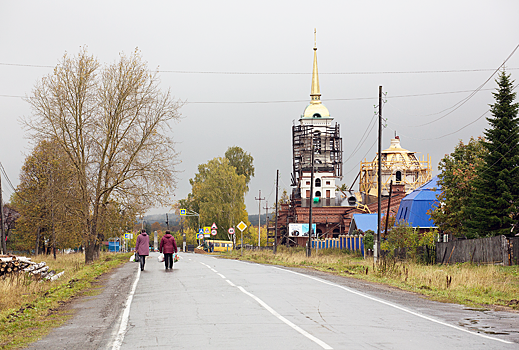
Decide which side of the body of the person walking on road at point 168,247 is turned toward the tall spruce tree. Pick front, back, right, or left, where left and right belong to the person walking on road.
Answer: right

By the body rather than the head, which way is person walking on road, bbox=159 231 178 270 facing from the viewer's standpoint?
away from the camera

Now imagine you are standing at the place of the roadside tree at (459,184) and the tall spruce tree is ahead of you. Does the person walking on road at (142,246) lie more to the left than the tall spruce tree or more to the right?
right

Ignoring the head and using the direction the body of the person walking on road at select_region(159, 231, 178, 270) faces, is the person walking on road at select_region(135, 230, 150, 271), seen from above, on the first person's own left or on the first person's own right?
on the first person's own left

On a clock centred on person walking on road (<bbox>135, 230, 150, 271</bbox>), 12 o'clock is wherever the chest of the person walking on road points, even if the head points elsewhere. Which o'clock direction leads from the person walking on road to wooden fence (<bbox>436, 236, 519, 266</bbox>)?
The wooden fence is roughly at 3 o'clock from the person walking on road.

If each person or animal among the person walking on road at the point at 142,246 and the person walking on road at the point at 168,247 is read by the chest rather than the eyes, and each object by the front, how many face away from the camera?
2

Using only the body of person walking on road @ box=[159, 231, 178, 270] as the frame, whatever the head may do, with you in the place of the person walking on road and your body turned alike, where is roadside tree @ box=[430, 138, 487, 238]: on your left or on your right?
on your right

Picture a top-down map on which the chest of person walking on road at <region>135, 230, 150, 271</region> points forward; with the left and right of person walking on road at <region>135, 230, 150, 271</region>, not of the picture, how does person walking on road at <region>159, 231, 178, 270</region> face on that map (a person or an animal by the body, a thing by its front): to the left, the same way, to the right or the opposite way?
the same way

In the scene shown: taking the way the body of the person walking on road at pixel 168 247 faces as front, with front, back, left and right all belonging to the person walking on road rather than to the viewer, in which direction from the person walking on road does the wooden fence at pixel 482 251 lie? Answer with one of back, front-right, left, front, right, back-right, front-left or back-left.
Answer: right

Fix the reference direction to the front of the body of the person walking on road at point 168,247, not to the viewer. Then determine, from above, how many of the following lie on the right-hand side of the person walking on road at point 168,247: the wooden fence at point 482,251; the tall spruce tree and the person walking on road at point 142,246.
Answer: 2

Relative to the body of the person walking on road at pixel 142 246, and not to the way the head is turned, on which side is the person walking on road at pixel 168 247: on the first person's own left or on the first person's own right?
on the first person's own right

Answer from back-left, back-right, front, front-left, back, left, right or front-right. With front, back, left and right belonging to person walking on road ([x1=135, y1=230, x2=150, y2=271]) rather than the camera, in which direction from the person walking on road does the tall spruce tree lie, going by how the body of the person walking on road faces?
right

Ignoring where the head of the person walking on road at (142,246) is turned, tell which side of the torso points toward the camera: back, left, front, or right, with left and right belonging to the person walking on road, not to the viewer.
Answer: back
